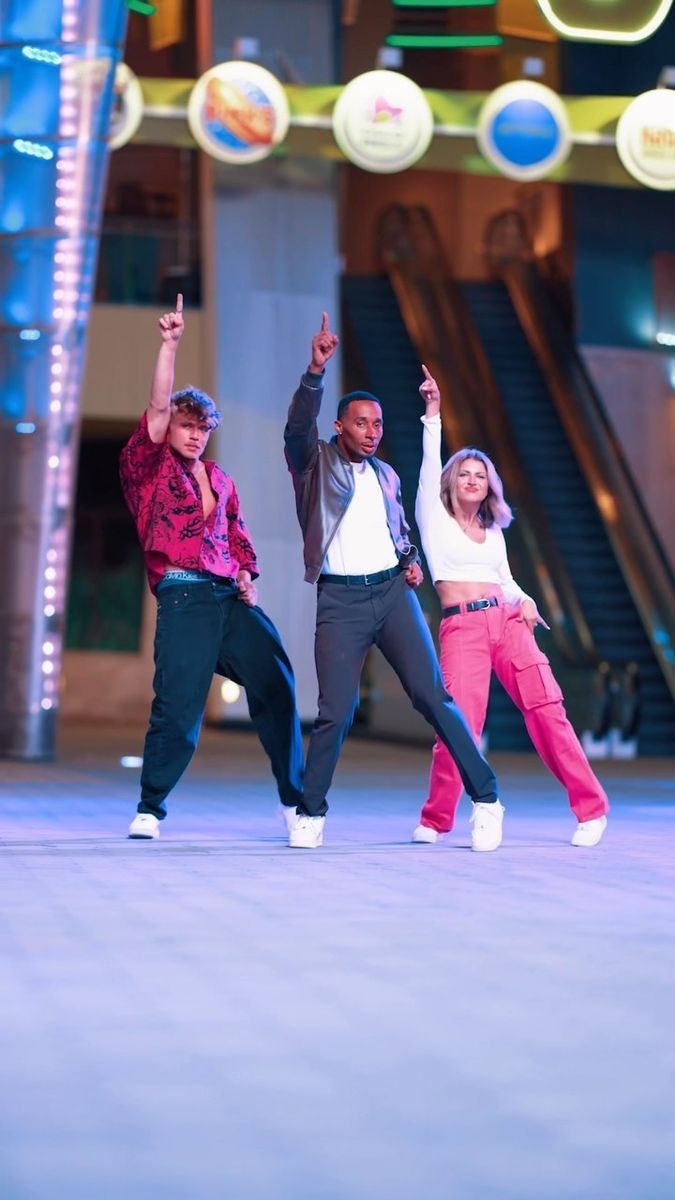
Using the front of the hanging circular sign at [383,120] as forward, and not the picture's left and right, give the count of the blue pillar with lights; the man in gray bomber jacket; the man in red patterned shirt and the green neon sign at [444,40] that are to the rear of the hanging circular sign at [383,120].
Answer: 1

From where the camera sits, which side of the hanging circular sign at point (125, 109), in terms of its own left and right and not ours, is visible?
front

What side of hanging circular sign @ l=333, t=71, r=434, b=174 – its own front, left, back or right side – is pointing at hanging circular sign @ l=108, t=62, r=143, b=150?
right

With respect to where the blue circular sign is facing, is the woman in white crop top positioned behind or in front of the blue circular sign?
in front

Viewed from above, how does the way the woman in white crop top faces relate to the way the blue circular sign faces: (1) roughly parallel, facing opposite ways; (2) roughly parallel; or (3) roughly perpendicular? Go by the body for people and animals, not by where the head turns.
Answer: roughly parallel

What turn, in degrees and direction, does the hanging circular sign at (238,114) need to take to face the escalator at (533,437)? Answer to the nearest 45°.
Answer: approximately 135° to its left

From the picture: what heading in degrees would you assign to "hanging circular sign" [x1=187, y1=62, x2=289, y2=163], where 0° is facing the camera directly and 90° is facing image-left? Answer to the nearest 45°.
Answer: approximately 0°

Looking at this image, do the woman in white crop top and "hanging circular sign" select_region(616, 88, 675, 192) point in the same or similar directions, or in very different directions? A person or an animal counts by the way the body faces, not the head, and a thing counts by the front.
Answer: same or similar directions

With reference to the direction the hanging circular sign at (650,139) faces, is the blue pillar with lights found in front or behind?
in front

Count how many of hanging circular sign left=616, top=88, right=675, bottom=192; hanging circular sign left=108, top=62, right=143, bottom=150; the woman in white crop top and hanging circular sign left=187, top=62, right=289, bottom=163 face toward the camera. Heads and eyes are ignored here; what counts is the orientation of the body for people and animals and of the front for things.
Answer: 4

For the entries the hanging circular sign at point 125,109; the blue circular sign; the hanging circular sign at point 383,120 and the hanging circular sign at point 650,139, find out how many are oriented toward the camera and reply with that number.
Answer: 4

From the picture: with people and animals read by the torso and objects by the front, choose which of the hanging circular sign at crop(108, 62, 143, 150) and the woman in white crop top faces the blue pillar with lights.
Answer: the hanging circular sign

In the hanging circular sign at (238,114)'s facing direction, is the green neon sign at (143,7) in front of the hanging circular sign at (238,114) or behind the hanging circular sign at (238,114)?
behind

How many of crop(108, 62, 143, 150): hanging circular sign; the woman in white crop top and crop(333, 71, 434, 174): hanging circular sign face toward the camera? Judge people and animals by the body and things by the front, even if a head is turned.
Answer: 3

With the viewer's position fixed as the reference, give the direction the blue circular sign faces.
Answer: facing the viewer

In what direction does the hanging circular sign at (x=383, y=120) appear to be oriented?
toward the camera

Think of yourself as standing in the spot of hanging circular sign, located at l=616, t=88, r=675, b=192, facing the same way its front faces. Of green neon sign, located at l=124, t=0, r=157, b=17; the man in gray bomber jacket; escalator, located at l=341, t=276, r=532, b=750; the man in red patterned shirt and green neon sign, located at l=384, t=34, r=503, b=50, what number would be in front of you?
2
